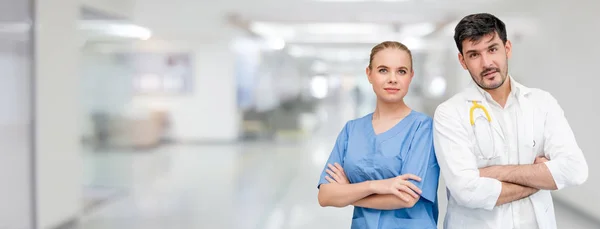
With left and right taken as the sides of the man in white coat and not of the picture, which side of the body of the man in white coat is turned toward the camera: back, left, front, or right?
front
